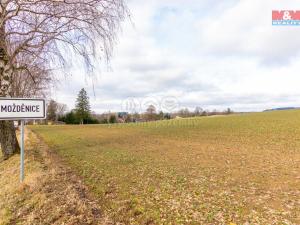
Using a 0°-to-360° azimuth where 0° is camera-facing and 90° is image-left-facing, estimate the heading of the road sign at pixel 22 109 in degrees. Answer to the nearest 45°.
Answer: approximately 0°
